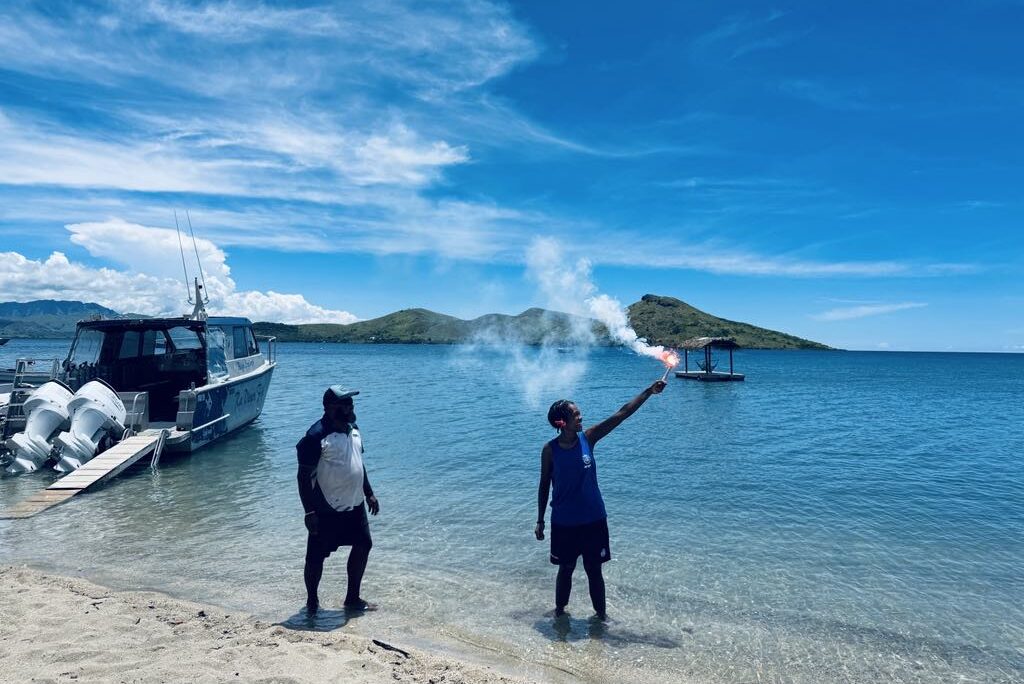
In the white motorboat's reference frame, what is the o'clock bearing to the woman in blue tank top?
The woman in blue tank top is roughly at 4 o'clock from the white motorboat.

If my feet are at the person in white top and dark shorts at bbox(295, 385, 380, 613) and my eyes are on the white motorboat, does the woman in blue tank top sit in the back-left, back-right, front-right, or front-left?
back-right

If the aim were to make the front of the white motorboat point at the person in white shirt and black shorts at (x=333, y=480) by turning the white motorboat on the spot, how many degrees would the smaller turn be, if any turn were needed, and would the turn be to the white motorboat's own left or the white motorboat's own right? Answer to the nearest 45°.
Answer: approximately 135° to the white motorboat's own right

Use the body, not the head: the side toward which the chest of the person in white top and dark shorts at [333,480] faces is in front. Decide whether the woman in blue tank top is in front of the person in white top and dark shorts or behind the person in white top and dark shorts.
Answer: in front

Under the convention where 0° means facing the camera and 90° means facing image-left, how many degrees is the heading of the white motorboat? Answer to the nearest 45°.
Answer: approximately 225°
